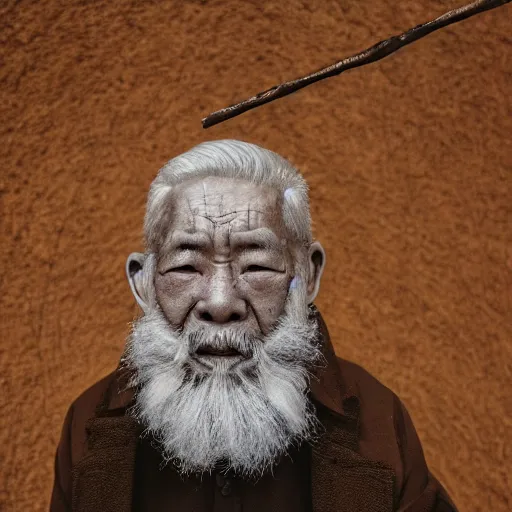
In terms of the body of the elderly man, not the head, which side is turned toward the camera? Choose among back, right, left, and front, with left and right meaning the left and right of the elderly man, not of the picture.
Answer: front

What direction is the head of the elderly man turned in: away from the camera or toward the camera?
toward the camera
